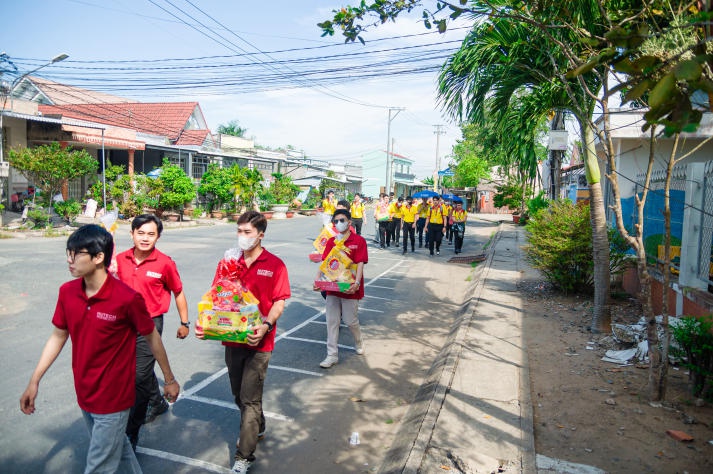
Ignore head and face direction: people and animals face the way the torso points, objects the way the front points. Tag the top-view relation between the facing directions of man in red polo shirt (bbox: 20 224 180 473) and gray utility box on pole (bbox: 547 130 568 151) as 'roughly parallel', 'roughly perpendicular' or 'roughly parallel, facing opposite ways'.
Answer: roughly parallel

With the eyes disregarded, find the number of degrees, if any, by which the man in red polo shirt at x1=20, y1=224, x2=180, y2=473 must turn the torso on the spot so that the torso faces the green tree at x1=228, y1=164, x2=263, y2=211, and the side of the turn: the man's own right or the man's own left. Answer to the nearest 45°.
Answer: approximately 135° to the man's own right

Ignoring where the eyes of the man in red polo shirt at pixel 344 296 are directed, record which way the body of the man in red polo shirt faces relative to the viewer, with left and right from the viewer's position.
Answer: facing the viewer and to the left of the viewer

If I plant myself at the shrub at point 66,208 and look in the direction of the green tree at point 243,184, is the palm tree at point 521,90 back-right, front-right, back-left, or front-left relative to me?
back-right

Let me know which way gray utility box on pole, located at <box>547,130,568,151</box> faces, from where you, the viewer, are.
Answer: facing the viewer

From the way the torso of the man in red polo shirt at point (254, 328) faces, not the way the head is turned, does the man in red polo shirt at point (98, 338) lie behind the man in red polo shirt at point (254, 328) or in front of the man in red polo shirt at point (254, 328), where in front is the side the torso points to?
in front

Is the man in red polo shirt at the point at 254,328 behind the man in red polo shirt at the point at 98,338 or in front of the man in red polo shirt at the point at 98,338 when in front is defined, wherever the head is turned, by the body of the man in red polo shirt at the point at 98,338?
behind

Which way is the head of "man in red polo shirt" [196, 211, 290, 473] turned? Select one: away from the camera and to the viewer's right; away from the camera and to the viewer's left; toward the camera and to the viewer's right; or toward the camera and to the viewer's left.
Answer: toward the camera and to the viewer's left

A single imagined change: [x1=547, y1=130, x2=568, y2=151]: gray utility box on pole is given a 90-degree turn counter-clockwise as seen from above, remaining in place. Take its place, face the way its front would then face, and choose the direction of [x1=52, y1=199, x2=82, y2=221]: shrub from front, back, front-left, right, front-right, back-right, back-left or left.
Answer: back

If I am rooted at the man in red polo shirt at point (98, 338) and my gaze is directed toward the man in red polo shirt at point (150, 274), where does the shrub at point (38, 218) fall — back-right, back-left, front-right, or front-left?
front-left

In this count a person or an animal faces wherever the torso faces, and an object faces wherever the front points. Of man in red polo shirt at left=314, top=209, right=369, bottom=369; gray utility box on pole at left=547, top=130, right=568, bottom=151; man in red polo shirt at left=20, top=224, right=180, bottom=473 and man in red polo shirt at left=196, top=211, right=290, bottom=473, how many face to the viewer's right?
0
